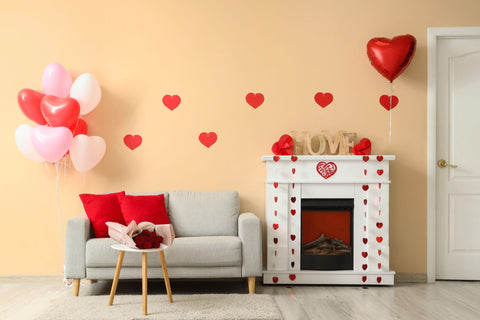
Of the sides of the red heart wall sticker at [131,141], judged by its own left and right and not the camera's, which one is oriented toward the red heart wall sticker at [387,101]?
left

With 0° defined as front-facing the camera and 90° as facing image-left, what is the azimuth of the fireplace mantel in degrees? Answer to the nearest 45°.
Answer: approximately 0°

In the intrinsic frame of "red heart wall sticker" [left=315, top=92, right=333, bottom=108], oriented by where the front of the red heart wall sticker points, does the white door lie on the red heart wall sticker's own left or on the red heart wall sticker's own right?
on the red heart wall sticker's own left

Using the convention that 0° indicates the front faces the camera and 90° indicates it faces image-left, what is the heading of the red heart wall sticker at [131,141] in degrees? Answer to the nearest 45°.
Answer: approximately 0°
